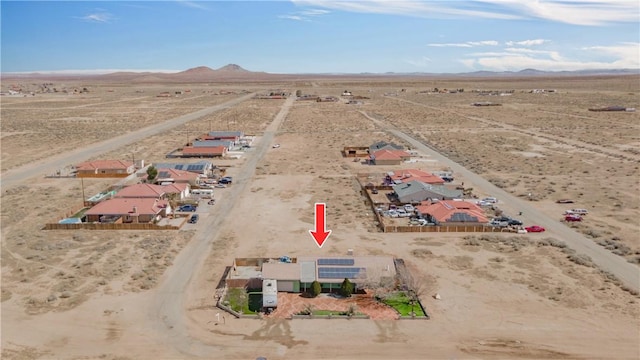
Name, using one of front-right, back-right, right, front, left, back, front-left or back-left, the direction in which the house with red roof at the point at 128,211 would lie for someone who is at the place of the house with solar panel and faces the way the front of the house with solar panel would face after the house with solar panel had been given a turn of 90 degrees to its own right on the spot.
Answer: front-right

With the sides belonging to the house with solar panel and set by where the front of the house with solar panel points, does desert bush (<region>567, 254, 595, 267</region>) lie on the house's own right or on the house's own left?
on the house's own left

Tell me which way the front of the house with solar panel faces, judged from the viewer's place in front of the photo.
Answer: facing the viewer

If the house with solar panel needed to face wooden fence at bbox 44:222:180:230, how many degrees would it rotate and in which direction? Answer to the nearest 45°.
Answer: approximately 135° to its right

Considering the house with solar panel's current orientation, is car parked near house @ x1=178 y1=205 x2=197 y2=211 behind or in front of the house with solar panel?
behind

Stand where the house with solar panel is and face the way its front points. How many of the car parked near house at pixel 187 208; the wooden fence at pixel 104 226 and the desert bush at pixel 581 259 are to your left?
1

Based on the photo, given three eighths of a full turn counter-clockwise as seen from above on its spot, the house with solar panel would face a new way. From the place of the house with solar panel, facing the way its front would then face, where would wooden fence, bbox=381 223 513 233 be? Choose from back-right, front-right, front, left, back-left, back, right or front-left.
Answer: front

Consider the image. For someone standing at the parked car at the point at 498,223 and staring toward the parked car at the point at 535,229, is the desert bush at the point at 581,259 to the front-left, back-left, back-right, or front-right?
front-right

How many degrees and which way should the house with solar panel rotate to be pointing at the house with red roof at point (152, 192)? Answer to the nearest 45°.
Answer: approximately 135° to its right

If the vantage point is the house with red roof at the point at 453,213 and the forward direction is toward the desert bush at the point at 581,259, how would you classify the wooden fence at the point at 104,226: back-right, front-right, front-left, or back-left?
back-right

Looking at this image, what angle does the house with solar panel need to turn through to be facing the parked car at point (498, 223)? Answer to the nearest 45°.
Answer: approximately 135° to its left

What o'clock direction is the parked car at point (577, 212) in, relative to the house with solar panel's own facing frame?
The parked car is roughly at 8 o'clock from the house with solar panel.

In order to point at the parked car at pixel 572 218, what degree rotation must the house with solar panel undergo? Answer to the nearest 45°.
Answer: approximately 135° to its left

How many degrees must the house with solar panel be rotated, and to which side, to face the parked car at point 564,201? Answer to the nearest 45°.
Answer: approximately 135° to its left
